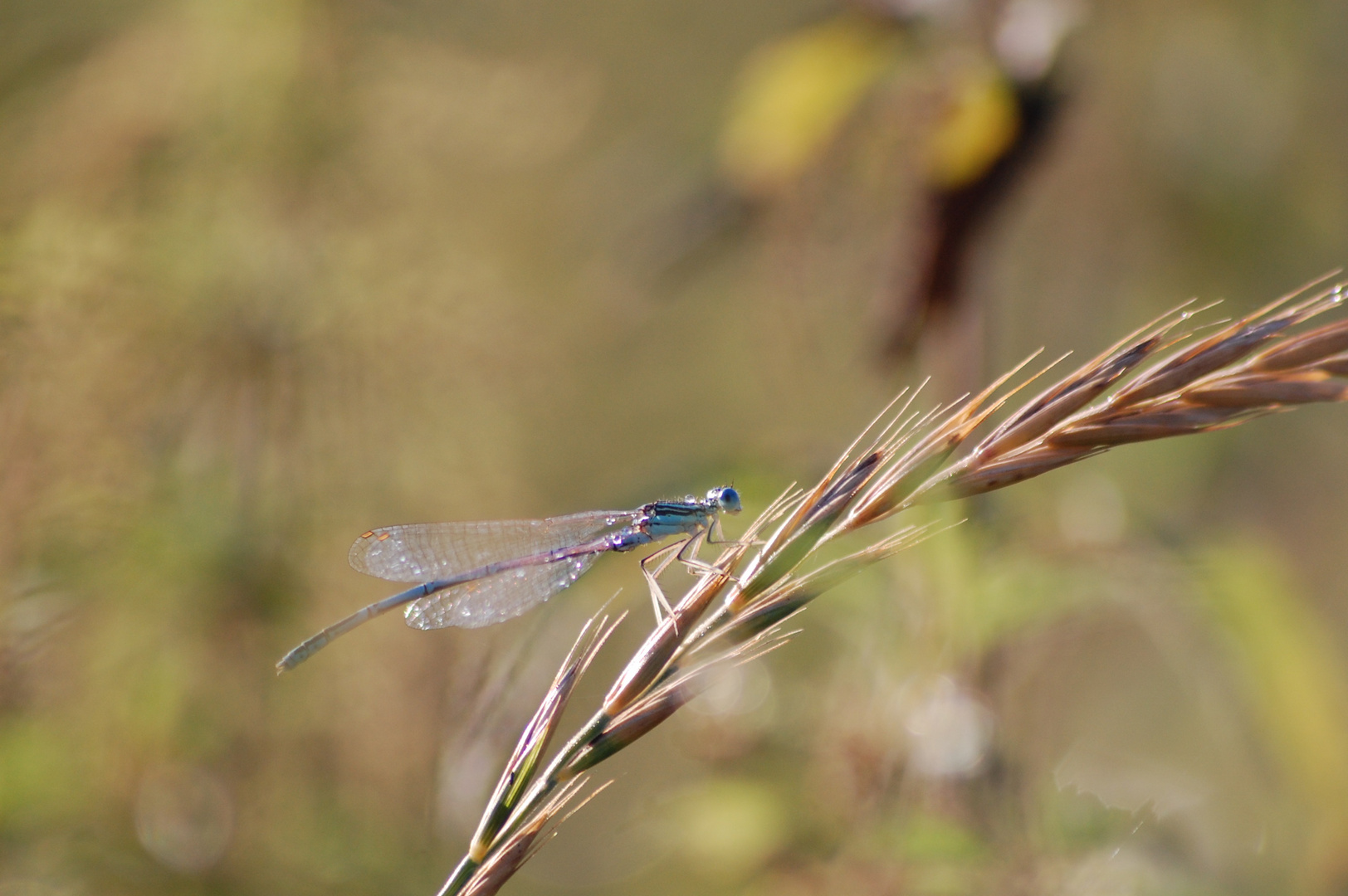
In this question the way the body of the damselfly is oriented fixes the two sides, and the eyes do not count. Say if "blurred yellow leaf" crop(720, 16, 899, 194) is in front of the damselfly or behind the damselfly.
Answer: in front

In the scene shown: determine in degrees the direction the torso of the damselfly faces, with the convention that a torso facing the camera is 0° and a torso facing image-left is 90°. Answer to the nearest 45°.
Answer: approximately 270°
